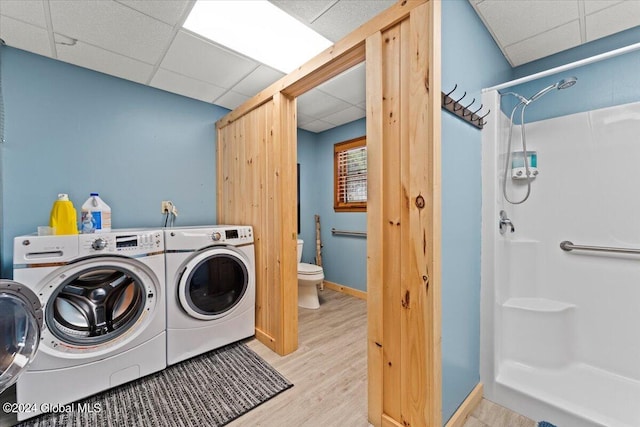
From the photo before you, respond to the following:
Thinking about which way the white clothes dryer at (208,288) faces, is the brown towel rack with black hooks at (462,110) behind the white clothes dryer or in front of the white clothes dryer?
in front

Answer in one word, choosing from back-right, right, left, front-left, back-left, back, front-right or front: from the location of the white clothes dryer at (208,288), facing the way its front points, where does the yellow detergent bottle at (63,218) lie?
back-right

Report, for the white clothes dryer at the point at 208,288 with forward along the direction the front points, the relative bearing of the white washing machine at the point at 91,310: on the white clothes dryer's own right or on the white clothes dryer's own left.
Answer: on the white clothes dryer's own right

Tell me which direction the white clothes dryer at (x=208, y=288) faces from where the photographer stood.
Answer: facing the viewer and to the right of the viewer

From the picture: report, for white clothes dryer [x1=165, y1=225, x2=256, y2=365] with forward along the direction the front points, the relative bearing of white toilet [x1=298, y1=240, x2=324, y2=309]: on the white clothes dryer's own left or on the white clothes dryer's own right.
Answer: on the white clothes dryer's own left

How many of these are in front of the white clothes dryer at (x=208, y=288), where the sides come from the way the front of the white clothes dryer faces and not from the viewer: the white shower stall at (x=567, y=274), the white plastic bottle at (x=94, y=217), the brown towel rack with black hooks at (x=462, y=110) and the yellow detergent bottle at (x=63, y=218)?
2

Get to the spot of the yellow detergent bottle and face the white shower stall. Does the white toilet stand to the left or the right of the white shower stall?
left
